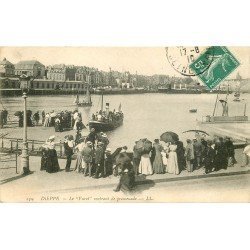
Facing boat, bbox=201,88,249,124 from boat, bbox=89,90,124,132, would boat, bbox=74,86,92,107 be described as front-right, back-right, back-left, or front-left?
back-left

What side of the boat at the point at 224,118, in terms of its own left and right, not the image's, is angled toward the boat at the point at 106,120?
front

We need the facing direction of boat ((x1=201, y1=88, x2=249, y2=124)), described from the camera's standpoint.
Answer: facing to the left of the viewer
